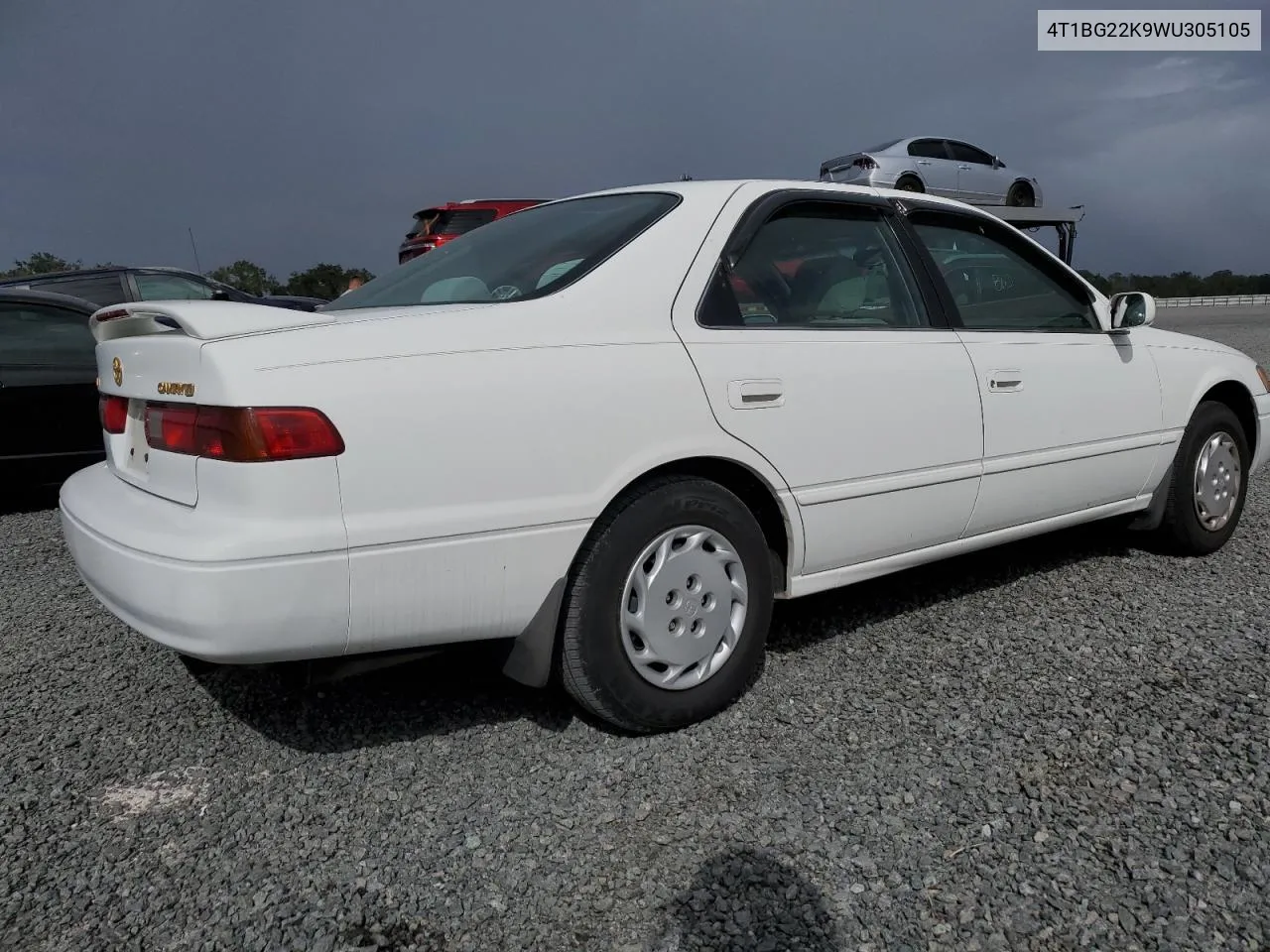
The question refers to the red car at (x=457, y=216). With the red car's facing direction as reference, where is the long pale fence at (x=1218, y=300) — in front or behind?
in front

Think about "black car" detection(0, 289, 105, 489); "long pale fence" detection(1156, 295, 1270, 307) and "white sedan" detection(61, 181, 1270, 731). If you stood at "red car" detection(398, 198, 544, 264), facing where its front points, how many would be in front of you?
1

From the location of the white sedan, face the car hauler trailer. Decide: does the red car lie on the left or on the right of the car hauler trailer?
left

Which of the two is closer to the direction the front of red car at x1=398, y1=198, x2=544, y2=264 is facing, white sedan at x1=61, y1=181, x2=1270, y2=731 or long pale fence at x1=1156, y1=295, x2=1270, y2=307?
the long pale fence

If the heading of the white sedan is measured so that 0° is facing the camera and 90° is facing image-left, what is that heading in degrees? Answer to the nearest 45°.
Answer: approximately 225°

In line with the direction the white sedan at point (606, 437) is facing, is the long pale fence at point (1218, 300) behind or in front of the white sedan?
in front

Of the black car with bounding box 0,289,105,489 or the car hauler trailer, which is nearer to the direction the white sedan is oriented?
the car hauler trailer

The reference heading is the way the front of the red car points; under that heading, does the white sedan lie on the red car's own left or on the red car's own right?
on the red car's own right

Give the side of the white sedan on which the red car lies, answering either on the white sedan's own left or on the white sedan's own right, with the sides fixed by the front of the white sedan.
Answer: on the white sedan's own left
